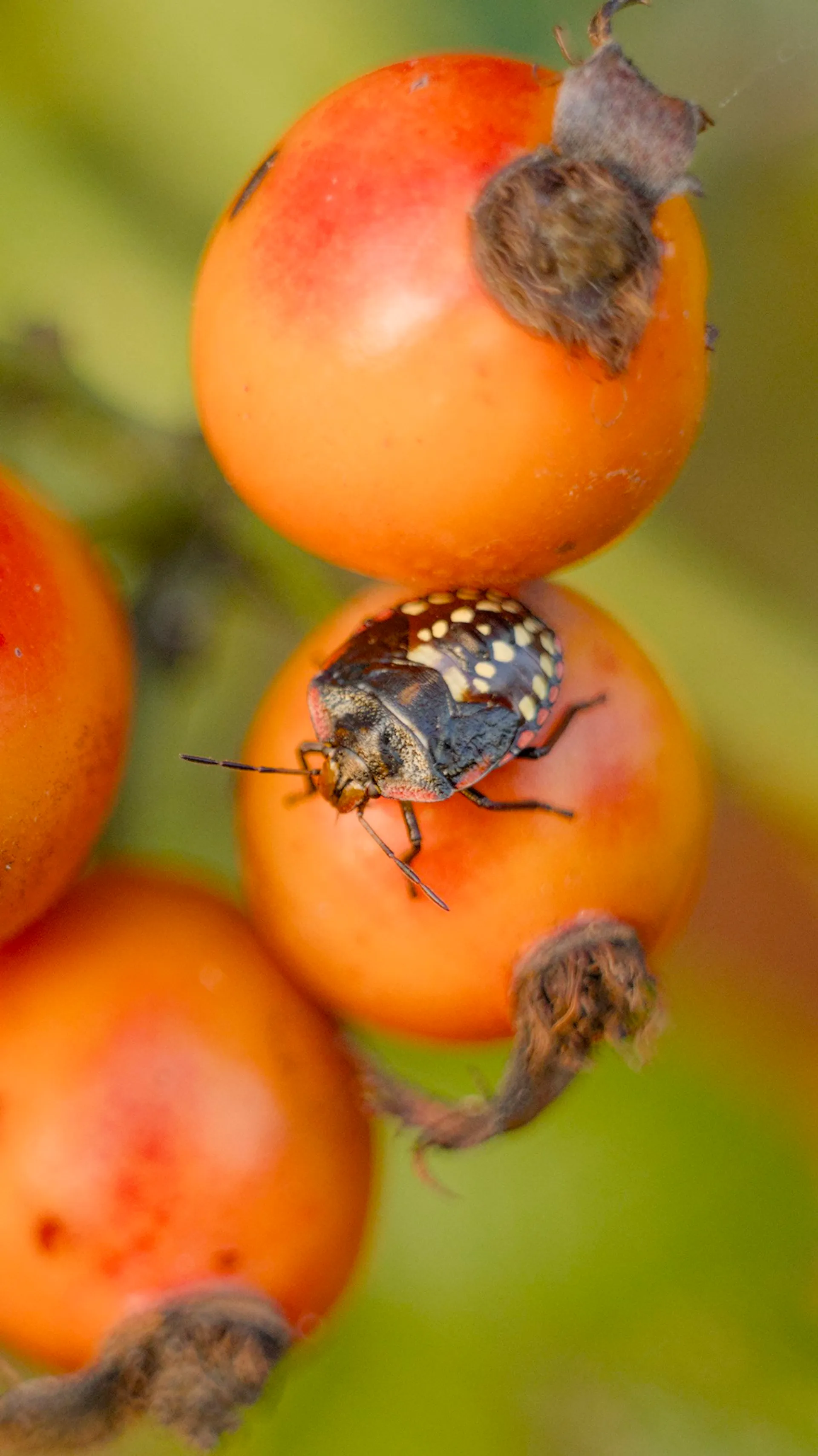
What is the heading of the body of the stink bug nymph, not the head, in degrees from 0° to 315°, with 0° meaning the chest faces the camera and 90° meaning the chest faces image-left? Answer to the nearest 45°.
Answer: approximately 45°

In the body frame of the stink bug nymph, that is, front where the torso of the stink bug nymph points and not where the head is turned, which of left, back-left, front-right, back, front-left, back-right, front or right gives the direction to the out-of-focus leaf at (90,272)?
right
